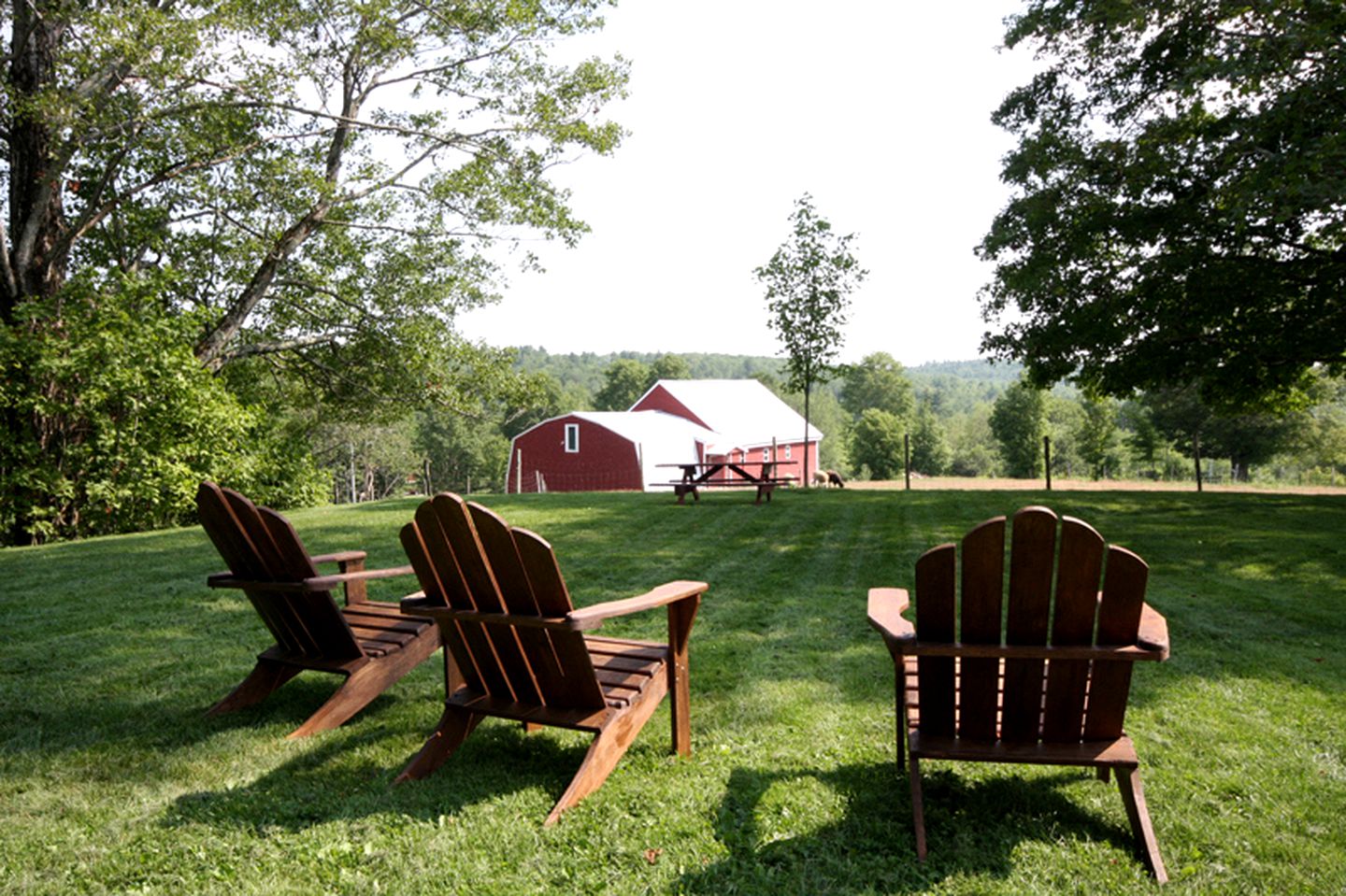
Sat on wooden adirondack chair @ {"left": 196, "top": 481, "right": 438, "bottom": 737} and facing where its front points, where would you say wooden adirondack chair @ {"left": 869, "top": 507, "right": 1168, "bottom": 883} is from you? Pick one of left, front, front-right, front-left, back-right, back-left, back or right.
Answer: right

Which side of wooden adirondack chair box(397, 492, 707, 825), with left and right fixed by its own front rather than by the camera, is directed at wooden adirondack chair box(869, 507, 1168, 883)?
right

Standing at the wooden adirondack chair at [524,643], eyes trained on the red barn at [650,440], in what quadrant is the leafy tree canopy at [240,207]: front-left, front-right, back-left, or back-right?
front-left

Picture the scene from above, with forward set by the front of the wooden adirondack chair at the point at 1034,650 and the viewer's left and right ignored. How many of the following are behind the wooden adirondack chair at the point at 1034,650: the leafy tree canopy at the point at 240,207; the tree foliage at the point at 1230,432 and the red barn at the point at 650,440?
0

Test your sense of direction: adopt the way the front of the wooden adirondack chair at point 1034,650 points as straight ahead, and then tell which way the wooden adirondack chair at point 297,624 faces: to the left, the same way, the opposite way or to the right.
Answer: the same way

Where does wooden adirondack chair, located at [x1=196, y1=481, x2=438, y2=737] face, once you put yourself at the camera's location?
facing away from the viewer and to the right of the viewer

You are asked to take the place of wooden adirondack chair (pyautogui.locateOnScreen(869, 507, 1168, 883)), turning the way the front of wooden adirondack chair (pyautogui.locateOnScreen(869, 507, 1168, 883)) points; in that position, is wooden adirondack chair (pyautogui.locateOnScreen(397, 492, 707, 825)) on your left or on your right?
on your left

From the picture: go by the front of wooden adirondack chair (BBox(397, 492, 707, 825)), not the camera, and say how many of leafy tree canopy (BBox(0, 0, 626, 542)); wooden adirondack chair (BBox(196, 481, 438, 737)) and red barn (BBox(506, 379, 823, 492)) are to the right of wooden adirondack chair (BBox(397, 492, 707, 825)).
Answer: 0

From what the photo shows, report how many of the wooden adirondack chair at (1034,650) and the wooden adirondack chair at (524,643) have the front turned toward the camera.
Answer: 0

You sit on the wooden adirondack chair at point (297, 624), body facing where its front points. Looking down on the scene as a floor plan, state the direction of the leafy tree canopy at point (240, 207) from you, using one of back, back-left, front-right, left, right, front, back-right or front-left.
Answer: front-left

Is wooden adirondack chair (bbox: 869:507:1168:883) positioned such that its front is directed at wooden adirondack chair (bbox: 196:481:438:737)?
no

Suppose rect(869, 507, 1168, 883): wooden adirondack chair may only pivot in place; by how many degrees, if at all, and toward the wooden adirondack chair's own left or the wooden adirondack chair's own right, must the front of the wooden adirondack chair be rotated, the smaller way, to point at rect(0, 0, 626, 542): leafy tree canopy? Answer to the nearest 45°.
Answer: approximately 45° to the wooden adirondack chair's own left

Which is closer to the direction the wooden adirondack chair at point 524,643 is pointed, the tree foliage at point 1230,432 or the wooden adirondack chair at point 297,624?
the tree foliage

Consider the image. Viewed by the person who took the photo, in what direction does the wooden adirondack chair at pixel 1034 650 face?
facing away from the viewer

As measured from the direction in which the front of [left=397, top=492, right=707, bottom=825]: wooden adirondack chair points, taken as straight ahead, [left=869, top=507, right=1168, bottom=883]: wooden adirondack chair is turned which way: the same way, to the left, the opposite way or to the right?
the same way

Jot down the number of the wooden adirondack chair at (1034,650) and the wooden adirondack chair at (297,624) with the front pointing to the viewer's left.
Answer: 0

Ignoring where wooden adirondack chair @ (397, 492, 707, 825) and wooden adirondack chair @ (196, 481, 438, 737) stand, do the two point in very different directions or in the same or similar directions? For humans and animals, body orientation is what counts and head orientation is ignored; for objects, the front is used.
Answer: same or similar directions

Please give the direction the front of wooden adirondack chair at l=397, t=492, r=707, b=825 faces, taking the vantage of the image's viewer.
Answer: facing away from the viewer and to the right of the viewer

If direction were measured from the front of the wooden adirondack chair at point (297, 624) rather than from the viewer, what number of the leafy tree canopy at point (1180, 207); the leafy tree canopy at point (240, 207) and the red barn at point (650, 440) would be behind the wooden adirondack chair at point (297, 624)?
0

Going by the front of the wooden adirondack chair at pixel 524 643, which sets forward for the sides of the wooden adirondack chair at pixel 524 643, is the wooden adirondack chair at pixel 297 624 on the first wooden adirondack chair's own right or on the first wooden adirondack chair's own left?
on the first wooden adirondack chair's own left
